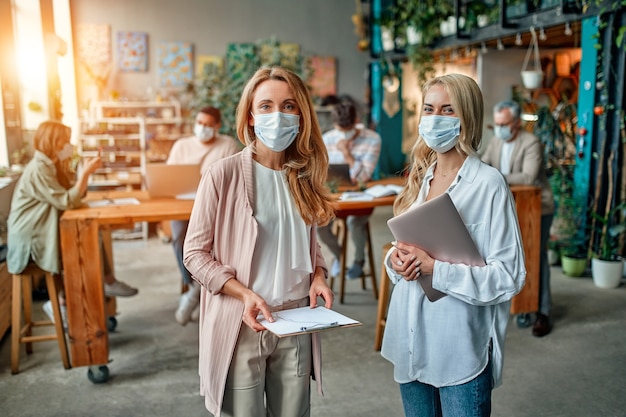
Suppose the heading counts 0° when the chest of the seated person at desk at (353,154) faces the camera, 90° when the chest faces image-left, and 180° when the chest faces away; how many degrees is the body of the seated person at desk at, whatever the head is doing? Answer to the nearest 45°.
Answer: approximately 0°

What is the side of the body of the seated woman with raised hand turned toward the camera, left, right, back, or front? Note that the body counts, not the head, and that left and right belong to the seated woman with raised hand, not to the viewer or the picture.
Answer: right

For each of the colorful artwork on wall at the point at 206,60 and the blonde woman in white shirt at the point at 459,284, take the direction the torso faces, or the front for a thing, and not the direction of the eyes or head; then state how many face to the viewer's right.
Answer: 0

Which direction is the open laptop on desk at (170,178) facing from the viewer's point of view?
away from the camera

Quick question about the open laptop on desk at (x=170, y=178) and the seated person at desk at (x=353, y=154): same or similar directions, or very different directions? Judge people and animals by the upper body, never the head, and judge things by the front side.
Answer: very different directions

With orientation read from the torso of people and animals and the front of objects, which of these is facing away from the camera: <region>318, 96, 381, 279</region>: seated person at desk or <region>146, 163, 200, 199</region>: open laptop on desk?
the open laptop on desk

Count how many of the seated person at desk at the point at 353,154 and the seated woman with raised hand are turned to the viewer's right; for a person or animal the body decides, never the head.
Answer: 1

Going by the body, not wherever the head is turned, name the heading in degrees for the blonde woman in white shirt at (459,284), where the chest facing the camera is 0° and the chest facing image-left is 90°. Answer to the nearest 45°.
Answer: approximately 45°

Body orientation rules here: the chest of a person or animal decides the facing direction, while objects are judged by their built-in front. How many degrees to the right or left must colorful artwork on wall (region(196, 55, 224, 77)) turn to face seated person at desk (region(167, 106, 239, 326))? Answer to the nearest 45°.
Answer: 0° — it already faces them

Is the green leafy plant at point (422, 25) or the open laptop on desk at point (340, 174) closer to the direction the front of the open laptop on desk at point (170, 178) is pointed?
the green leafy plant
